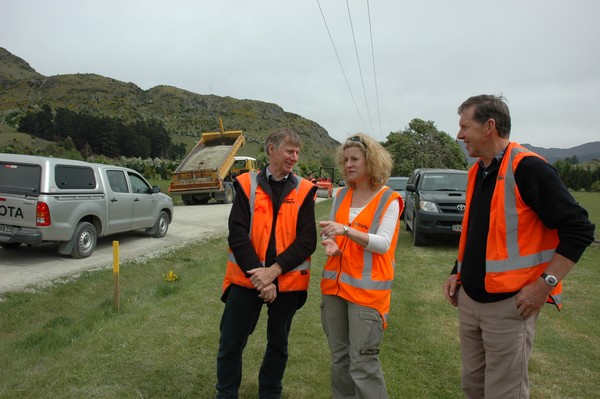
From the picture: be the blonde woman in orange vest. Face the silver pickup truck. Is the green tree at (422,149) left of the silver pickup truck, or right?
right

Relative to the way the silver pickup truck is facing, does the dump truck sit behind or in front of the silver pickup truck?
in front

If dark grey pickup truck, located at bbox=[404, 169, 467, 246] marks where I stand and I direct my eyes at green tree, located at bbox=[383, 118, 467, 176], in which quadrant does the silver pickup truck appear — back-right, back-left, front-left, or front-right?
back-left

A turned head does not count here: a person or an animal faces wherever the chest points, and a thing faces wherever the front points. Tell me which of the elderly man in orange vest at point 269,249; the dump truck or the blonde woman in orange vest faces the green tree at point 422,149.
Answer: the dump truck

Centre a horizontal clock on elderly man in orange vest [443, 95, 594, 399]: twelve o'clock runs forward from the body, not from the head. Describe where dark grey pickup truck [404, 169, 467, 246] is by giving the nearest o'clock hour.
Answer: The dark grey pickup truck is roughly at 4 o'clock from the elderly man in orange vest.

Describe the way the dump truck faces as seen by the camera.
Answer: facing away from the viewer and to the right of the viewer

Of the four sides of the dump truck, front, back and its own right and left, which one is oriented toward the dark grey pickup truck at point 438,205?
right

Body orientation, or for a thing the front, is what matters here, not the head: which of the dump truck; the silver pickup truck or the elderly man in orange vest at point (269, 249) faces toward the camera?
the elderly man in orange vest

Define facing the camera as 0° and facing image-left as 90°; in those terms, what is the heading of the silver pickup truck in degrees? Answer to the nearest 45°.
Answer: approximately 225°

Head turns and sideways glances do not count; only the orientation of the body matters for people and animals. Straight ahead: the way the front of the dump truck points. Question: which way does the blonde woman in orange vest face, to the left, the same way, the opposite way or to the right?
the opposite way

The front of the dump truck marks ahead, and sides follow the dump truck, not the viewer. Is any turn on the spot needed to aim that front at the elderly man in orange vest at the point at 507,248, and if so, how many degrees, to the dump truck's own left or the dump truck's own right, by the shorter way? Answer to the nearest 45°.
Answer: approximately 135° to the dump truck's own right

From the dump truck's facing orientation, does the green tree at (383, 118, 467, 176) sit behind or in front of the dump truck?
in front

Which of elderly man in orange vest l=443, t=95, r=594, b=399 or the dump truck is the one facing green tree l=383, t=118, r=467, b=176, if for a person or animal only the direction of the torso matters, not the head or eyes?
the dump truck

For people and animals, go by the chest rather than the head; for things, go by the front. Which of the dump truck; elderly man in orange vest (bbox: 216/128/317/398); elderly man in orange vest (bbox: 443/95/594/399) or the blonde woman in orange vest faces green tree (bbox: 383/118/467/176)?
the dump truck

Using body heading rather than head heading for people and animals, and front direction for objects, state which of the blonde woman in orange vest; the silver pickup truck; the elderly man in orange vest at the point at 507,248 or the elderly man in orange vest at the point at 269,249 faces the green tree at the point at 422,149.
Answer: the silver pickup truck

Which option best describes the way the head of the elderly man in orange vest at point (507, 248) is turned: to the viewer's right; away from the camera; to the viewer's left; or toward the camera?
to the viewer's left

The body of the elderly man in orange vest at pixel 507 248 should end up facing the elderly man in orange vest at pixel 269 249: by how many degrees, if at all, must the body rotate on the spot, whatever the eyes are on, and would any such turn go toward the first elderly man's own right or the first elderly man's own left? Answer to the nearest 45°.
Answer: approximately 45° to the first elderly man's own right

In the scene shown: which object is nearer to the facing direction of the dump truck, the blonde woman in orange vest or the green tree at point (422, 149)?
the green tree
